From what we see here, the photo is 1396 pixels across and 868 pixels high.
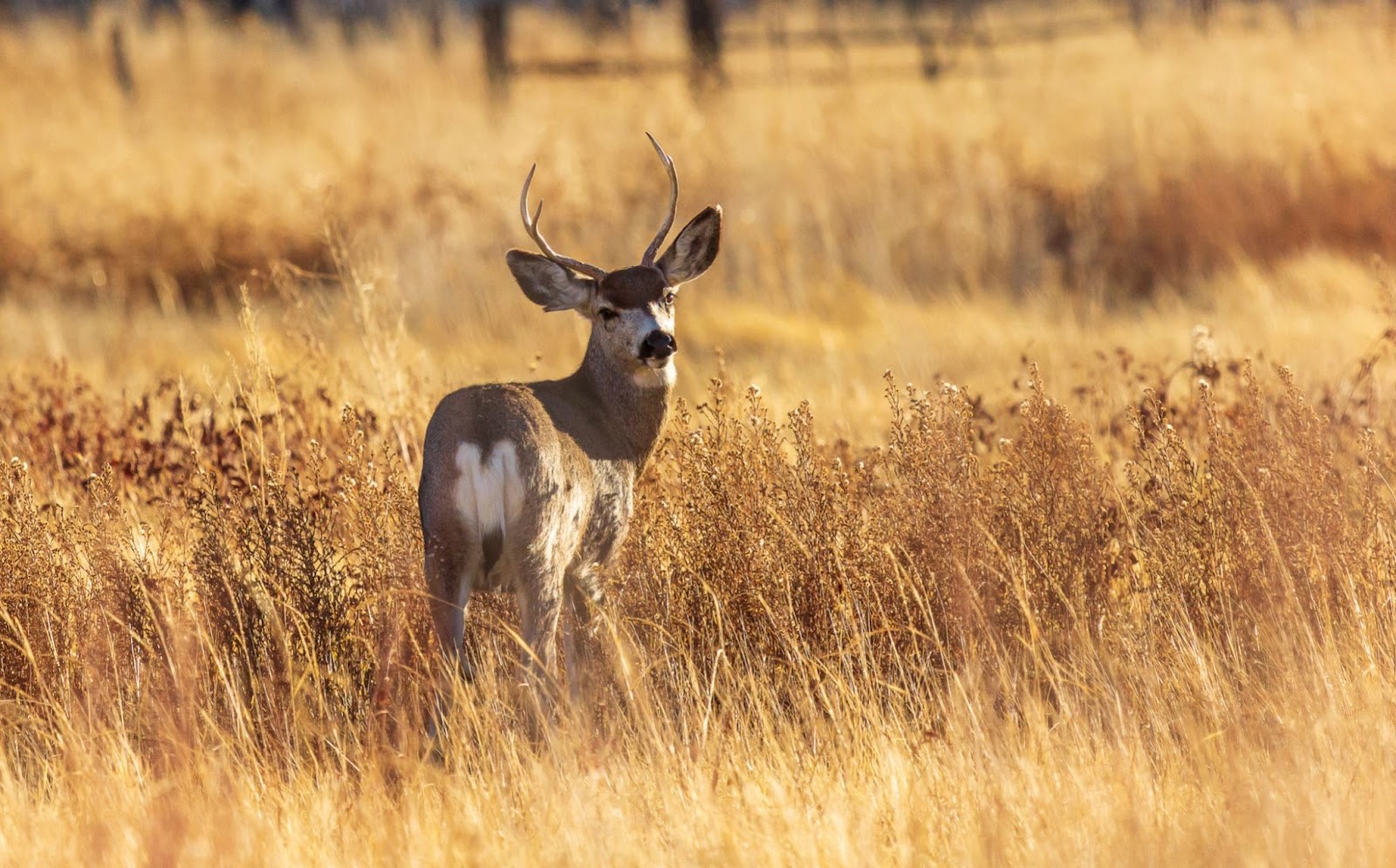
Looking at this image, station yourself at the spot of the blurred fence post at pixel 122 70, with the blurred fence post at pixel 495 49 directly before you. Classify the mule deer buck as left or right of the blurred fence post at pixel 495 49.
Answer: right

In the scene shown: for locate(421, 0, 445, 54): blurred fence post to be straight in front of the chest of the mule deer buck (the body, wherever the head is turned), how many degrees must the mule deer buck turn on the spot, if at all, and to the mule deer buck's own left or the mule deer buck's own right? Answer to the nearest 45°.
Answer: approximately 45° to the mule deer buck's own left

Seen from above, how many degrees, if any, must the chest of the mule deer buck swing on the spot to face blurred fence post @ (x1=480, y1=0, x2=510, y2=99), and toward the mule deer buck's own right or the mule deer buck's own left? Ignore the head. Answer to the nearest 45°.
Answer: approximately 45° to the mule deer buck's own left

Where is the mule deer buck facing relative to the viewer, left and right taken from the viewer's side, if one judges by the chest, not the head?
facing away from the viewer and to the right of the viewer

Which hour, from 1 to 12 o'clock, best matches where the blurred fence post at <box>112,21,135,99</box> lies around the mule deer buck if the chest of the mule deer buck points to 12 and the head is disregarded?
The blurred fence post is roughly at 10 o'clock from the mule deer buck.
